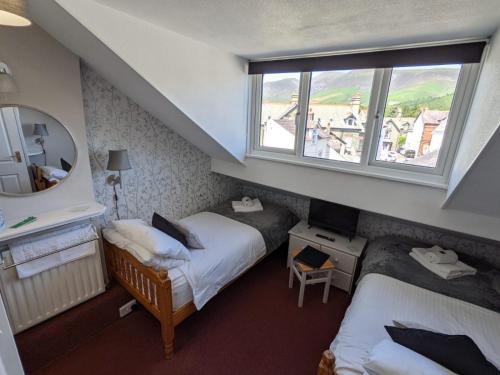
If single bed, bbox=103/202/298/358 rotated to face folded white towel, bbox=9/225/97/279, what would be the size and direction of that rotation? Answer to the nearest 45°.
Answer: approximately 135° to its left

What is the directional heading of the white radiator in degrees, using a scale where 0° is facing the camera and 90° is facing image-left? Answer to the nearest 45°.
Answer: approximately 315°

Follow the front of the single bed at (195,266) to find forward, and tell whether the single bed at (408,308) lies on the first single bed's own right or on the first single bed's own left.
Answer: on the first single bed's own right

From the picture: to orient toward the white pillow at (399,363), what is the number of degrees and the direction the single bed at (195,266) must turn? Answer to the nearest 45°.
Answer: approximately 90° to its right

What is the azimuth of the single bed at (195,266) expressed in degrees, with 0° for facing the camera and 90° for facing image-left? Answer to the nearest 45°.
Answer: approximately 225°

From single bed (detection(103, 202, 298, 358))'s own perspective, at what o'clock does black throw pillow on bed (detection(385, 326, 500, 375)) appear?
The black throw pillow on bed is roughly at 3 o'clock from the single bed.

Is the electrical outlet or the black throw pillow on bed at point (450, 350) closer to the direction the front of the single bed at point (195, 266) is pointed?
the black throw pillow on bed

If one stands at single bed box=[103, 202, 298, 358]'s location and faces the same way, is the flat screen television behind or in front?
in front

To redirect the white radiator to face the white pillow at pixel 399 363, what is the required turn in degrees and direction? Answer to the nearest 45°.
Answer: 0° — it already faces it

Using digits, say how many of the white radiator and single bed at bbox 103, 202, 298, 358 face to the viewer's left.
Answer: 0
